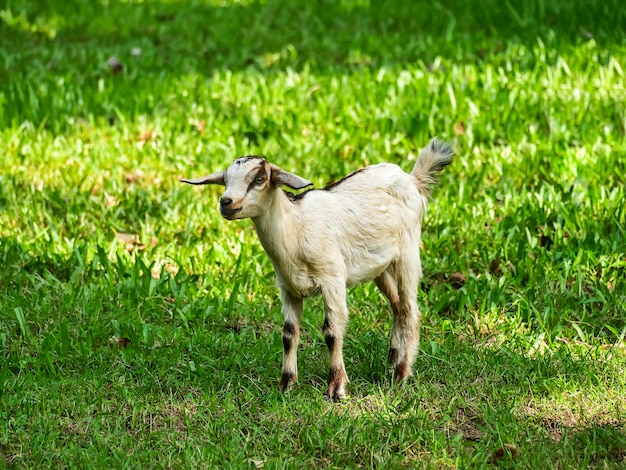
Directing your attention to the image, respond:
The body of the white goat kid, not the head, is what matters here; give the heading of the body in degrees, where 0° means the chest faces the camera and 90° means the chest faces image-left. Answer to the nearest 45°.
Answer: approximately 45°

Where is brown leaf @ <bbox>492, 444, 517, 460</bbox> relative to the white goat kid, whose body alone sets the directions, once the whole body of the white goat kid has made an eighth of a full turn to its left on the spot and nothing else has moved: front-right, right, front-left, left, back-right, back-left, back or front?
front-left

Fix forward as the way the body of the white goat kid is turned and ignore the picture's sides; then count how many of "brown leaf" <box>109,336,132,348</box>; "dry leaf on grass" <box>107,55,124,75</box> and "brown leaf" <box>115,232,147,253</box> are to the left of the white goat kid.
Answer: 0

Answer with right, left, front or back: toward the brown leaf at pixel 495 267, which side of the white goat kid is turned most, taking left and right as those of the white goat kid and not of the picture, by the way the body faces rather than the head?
back

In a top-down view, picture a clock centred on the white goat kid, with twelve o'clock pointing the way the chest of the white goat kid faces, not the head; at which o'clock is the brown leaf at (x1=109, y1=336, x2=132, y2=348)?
The brown leaf is roughly at 2 o'clock from the white goat kid.

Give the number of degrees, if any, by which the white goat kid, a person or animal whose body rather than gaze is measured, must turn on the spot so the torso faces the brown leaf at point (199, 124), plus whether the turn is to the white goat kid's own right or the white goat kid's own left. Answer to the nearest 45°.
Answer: approximately 135° to the white goat kid's own right

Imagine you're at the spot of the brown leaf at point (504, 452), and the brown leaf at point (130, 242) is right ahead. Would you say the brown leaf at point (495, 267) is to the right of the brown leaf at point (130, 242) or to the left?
right

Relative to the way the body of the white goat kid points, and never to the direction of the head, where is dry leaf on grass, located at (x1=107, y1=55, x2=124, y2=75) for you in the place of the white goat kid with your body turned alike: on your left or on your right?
on your right

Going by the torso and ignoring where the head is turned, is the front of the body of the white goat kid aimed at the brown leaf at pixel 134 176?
no

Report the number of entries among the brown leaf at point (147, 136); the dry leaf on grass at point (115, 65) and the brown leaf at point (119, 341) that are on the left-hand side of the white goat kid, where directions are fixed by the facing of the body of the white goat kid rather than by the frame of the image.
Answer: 0

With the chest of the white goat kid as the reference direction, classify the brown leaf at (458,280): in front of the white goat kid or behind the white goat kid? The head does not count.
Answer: behind

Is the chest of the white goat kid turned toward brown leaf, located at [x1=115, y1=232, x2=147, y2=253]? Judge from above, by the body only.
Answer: no

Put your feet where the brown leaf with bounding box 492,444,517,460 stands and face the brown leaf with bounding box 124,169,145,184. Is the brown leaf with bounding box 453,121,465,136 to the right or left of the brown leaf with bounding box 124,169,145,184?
right
